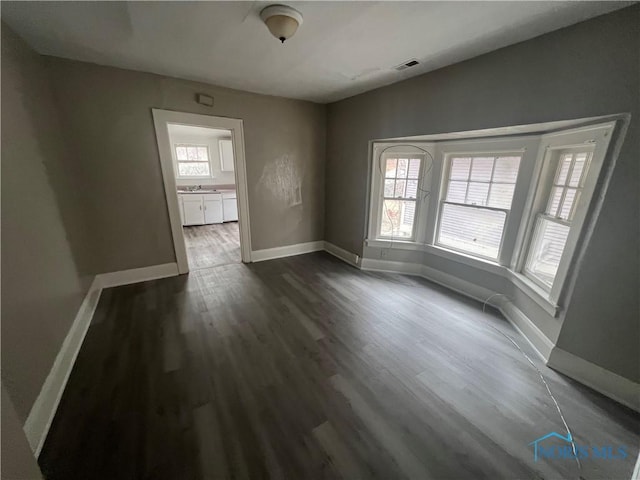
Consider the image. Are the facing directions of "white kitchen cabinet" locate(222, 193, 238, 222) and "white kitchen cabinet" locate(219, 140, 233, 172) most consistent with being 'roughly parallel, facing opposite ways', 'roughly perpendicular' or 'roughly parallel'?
roughly parallel

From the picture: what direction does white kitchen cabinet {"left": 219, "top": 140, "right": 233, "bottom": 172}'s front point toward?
toward the camera

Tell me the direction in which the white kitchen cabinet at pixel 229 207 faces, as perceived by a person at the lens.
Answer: facing the viewer

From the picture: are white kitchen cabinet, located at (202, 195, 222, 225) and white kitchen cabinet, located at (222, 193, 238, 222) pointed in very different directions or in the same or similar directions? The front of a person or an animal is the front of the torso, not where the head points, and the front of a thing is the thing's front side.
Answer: same or similar directions

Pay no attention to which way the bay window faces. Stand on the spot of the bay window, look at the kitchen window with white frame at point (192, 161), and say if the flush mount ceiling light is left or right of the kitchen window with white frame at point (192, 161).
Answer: left

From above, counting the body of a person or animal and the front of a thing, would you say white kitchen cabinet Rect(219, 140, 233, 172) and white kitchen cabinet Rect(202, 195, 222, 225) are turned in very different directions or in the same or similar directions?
same or similar directions

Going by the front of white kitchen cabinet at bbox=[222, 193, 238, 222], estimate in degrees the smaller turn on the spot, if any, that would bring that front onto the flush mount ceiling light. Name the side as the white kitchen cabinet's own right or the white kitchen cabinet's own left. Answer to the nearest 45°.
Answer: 0° — it already faces it

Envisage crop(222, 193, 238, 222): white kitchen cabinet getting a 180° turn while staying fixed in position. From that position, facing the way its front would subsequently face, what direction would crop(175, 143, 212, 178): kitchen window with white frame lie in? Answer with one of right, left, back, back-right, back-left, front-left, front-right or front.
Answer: front-left

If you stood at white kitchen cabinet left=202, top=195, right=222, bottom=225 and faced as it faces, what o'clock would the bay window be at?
The bay window is roughly at 11 o'clock from the white kitchen cabinet.

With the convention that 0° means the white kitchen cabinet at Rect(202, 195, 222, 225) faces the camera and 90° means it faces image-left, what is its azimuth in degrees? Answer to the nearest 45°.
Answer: approximately 0°

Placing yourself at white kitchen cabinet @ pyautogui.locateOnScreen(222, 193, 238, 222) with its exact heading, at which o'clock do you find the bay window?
The bay window is roughly at 11 o'clock from the white kitchen cabinet.
